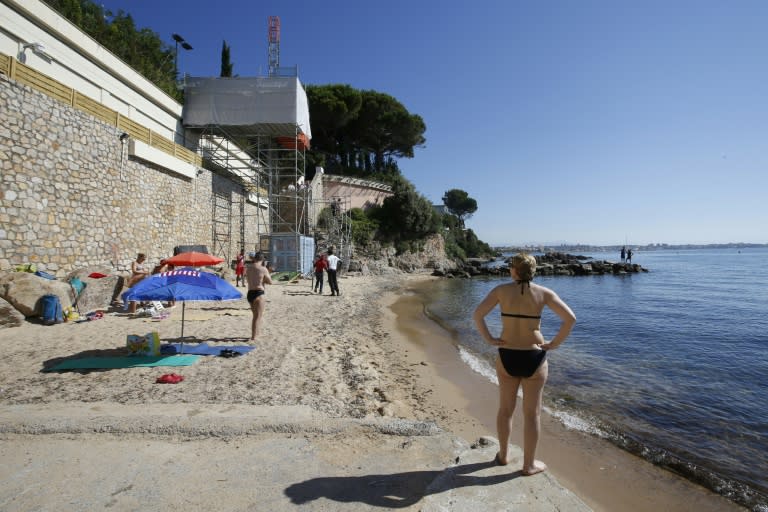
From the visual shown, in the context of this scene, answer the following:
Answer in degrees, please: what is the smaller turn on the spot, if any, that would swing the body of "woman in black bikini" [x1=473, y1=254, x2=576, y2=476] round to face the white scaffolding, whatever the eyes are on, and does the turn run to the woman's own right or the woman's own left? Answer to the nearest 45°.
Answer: approximately 45° to the woman's own left

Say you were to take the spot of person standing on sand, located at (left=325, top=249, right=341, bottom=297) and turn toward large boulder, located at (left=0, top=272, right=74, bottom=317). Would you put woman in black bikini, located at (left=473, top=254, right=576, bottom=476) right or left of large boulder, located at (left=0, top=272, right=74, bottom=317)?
left

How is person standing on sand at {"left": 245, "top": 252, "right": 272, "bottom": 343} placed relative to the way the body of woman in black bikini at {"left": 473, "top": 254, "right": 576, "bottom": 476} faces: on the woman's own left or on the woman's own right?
on the woman's own left

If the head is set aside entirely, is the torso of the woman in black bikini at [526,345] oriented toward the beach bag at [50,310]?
no

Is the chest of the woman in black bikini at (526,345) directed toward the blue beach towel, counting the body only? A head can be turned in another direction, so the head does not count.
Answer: no

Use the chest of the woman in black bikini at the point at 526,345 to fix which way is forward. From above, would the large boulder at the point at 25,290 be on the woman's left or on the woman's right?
on the woman's left

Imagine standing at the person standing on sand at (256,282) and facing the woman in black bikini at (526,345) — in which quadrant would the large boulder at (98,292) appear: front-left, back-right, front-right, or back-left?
back-right

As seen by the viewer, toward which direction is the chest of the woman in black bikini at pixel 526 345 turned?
away from the camera

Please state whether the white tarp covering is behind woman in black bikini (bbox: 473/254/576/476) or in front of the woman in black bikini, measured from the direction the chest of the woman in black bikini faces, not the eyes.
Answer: in front

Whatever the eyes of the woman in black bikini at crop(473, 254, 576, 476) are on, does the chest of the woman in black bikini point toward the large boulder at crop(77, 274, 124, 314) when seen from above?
no

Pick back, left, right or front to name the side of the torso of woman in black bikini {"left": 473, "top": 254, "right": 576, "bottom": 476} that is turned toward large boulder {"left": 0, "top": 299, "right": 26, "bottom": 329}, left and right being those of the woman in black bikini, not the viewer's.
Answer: left

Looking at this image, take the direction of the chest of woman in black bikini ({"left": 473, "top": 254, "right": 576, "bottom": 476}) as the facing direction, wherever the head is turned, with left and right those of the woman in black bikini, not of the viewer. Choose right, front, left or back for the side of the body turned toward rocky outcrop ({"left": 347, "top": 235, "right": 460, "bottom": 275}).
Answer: front

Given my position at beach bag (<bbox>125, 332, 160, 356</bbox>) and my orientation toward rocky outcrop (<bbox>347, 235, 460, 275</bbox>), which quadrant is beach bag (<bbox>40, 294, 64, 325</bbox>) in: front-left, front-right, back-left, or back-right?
front-left
